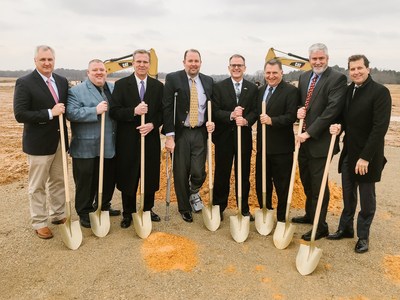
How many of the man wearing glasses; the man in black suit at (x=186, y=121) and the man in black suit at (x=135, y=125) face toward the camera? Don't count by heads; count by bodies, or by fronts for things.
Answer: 3

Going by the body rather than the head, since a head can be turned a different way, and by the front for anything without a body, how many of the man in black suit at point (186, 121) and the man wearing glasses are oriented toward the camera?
2

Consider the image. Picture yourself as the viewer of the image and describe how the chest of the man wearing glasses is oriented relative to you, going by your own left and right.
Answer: facing the viewer

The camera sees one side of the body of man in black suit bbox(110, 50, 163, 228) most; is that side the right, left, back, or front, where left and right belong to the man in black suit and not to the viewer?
front

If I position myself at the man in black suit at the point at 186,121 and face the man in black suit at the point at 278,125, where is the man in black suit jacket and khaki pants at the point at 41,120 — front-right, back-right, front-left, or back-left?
back-right

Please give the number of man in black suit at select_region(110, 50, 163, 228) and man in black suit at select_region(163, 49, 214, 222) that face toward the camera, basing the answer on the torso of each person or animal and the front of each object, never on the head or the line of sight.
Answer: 2

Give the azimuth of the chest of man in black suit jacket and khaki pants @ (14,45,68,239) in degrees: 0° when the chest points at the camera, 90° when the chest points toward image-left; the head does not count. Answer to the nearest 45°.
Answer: approximately 315°

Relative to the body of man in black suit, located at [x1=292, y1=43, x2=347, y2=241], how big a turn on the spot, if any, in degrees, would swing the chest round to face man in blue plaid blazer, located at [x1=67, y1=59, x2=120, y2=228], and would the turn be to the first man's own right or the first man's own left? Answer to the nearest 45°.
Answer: approximately 45° to the first man's own right

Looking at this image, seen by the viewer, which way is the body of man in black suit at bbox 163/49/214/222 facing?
toward the camera

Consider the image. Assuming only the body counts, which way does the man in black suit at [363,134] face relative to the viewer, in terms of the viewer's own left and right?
facing the viewer and to the left of the viewer
